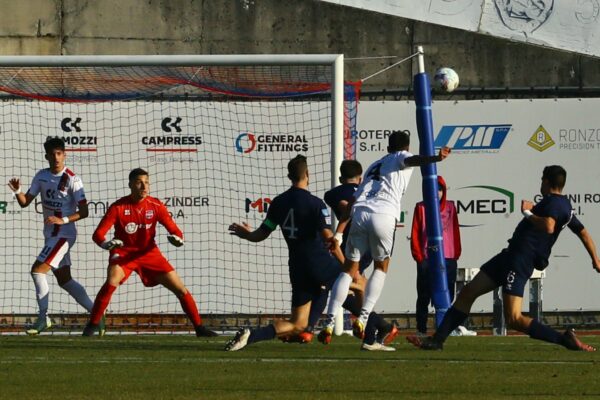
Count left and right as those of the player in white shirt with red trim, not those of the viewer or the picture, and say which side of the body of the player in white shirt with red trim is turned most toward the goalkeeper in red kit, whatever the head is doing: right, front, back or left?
left

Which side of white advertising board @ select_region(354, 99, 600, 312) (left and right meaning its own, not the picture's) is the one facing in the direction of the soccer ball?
front

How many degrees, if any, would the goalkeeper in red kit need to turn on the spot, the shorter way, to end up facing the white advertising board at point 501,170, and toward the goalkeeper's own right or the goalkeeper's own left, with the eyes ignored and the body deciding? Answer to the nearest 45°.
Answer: approximately 135° to the goalkeeper's own left

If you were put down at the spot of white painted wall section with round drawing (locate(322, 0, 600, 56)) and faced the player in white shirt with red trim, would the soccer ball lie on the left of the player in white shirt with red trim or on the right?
left

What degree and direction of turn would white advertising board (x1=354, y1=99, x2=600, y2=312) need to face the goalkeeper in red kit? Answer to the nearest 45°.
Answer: approximately 45° to its right

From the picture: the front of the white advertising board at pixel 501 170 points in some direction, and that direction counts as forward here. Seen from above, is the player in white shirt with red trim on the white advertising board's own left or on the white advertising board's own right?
on the white advertising board's own right

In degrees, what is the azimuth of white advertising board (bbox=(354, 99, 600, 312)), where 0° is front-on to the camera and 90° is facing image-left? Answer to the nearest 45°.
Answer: approximately 0°

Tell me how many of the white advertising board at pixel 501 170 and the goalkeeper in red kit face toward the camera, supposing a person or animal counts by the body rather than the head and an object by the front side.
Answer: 2

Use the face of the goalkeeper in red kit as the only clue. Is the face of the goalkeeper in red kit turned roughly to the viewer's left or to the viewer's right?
to the viewer's right
